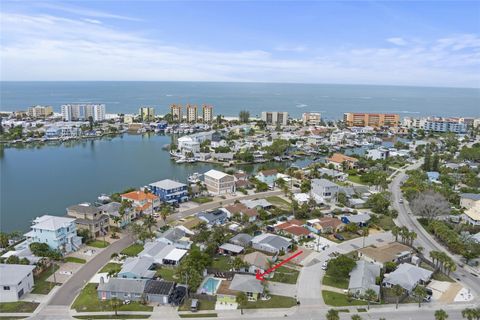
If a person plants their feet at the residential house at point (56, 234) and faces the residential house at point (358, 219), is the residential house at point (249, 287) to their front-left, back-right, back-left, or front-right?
front-right

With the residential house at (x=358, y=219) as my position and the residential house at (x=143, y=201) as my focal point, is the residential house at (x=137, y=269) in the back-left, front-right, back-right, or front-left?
front-left

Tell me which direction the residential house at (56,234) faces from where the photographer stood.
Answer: facing the viewer and to the right of the viewer

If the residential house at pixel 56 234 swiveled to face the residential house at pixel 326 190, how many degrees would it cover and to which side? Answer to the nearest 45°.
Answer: approximately 45° to its left

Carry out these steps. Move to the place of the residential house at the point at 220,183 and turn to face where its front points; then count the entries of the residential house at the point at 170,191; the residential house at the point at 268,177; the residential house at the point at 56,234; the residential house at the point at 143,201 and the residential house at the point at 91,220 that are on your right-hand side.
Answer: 4

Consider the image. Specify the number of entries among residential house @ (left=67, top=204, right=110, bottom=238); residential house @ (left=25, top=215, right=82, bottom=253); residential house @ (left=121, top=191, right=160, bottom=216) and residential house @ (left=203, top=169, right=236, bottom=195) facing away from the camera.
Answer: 0

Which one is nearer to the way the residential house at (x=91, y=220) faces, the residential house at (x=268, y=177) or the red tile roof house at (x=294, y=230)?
the red tile roof house

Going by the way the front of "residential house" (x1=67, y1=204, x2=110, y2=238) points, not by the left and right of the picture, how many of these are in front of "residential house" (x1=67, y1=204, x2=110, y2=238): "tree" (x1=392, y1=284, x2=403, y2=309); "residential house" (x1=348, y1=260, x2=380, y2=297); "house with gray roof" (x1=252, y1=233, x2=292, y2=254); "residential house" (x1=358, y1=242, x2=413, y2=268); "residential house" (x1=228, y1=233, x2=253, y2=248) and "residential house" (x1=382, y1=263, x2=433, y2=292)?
6

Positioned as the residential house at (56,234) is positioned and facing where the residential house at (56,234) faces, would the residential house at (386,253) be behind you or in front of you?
in front

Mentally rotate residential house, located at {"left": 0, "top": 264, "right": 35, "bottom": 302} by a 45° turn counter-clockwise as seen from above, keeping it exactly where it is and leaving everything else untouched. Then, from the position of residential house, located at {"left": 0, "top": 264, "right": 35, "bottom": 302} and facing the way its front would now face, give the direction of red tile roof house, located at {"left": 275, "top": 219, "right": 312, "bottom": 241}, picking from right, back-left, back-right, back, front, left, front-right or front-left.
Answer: front

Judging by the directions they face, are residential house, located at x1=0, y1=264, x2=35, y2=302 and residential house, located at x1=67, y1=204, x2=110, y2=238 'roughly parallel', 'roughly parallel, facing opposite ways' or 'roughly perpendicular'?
roughly parallel

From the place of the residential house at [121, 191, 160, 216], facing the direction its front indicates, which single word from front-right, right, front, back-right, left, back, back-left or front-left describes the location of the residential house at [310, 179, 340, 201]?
front-left
